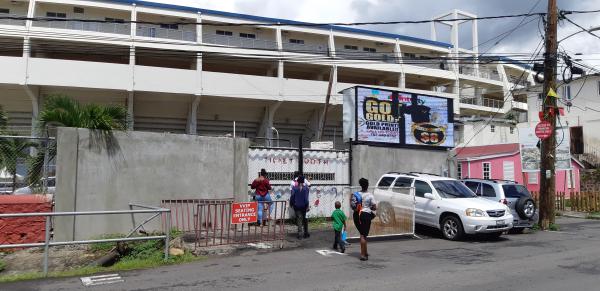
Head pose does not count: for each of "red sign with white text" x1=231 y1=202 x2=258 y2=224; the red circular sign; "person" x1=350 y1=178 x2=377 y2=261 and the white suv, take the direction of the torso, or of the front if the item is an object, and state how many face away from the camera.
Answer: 1

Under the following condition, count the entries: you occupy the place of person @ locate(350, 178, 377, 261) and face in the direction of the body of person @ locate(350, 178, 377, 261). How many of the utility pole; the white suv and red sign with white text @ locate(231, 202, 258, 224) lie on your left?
1

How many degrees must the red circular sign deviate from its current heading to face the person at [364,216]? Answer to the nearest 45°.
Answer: approximately 45° to its right

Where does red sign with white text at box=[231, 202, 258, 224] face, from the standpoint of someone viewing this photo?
facing the viewer

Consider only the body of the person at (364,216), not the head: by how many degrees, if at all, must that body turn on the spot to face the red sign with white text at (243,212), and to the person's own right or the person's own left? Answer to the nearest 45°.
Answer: approximately 90° to the person's own left

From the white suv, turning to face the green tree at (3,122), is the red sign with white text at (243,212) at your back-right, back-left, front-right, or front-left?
front-left

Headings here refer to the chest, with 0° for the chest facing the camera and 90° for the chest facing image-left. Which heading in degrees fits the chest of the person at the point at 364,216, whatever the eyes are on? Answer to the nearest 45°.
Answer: approximately 180°

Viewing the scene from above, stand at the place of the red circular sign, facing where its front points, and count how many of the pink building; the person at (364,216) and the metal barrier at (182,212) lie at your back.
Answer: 1

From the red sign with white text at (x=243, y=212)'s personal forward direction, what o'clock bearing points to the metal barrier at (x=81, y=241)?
The metal barrier is roughly at 2 o'clock from the red sign with white text.

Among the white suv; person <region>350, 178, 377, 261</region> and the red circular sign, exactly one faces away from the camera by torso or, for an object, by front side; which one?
the person

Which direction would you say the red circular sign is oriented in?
toward the camera

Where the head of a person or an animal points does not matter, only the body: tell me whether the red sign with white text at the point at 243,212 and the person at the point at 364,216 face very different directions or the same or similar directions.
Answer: very different directions

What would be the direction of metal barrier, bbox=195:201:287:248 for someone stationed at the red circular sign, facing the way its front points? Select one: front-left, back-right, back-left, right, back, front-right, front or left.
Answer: front-right

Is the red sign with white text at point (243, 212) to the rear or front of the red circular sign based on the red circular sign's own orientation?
to the front
